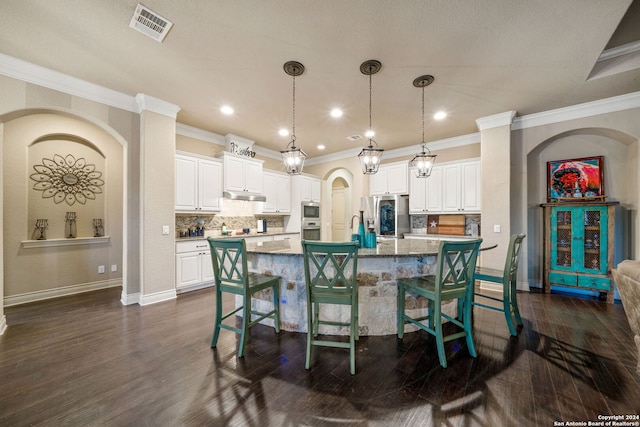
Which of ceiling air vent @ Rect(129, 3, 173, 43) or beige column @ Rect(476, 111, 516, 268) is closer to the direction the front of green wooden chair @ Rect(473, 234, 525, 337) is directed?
the ceiling air vent

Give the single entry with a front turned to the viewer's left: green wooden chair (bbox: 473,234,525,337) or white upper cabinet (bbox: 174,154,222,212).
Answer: the green wooden chair

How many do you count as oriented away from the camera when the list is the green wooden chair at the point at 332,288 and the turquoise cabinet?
1

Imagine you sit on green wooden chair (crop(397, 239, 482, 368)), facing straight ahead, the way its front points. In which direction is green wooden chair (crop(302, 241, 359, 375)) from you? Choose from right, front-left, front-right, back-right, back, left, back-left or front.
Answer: left

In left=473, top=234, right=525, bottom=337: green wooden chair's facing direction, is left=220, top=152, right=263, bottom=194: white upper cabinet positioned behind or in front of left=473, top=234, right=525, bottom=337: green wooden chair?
in front

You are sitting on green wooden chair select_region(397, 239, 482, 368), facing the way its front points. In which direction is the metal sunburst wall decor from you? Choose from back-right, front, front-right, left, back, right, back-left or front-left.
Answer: front-left

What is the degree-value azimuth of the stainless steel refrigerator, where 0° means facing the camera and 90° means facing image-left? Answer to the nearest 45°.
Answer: approximately 45°

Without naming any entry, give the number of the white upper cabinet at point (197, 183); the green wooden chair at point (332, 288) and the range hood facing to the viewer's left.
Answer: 0

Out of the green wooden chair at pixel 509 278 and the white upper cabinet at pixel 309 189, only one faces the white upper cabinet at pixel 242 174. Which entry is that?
the green wooden chair

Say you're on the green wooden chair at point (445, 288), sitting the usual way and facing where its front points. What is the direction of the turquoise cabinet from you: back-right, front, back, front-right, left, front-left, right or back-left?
right

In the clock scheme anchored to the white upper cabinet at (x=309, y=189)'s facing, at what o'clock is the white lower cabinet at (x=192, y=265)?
The white lower cabinet is roughly at 3 o'clock from the white upper cabinet.

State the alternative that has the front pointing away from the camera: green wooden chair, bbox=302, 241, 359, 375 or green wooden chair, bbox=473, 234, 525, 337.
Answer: green wooden chair, bbox=302, 241, 359, 375

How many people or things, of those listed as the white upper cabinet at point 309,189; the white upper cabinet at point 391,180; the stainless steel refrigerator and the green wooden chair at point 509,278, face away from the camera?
0

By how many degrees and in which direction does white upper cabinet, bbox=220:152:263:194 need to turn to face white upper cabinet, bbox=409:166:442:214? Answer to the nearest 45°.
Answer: approximately 45° to its left

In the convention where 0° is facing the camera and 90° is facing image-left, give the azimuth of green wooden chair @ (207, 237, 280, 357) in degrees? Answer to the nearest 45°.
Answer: approximately 225°

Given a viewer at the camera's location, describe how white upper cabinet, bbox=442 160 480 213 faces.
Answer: facing the viewer and to the left of the viewer

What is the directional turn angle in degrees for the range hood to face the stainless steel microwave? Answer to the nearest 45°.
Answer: approximately 90° to its left
